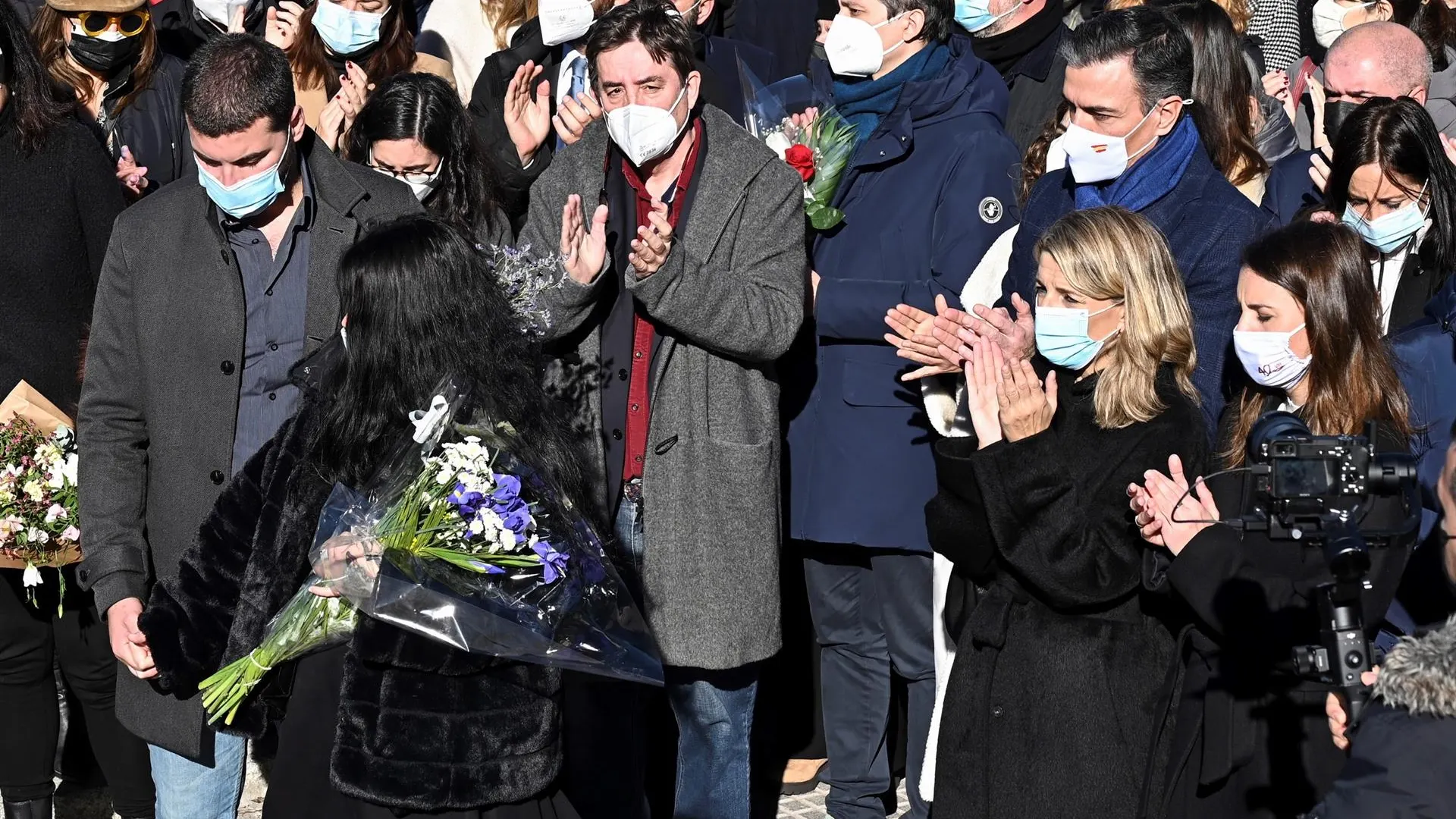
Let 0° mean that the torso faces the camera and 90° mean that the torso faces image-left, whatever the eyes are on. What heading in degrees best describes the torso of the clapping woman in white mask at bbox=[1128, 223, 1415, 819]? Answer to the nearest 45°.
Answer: approximately 45°

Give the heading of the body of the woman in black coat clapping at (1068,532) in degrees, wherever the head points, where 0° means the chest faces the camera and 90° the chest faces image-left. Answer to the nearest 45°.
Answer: approximately 45°

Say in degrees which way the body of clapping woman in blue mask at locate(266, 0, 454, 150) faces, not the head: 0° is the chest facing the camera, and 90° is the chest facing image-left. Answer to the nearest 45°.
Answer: approximately 0°

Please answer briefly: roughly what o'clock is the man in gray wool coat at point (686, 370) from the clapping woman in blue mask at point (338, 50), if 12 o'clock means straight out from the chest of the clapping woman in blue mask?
The man in gray wool coat is roughly at 11 o'clock from the clapping woman in blue mask.

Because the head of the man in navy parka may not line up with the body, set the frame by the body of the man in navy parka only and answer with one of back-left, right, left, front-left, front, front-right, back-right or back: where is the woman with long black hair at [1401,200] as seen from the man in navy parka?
back-left

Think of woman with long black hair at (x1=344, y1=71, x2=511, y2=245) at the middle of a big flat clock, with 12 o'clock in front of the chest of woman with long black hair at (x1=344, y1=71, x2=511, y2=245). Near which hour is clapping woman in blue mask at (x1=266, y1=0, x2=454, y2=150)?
clapping woman in blue mask at (x1=266, y1=0, x2=454, y2=150) is roughly at 4 o'clock from woman with long black hair at (x1=344, y1=71, x2=511, y2=245).
